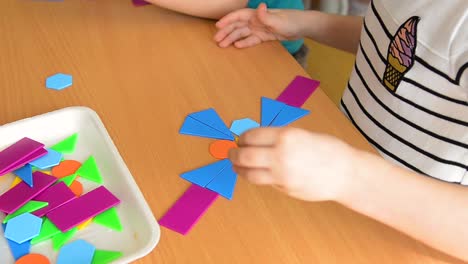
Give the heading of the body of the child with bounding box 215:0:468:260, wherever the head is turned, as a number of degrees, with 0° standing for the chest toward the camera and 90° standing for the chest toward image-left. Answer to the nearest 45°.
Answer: approximately 45°
